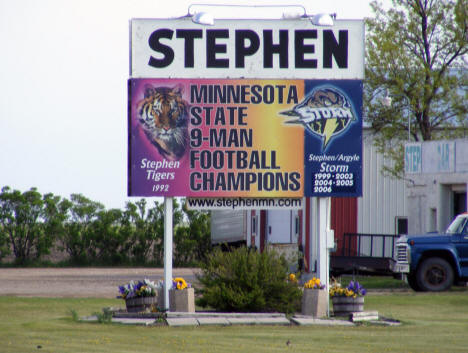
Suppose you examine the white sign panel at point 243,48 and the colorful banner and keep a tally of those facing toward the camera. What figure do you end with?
2

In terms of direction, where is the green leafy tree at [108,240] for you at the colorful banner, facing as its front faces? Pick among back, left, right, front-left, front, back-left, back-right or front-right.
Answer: back

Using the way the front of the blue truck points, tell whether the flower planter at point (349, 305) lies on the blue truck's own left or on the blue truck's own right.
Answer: on the blue truck's own left

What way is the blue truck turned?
to the viewer's left

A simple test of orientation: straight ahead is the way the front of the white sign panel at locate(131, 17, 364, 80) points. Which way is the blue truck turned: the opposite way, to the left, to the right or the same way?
to the right

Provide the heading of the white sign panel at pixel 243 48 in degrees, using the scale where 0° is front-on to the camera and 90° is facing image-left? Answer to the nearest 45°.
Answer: approximately 0°

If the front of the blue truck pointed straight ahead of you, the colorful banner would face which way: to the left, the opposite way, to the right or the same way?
to the left
